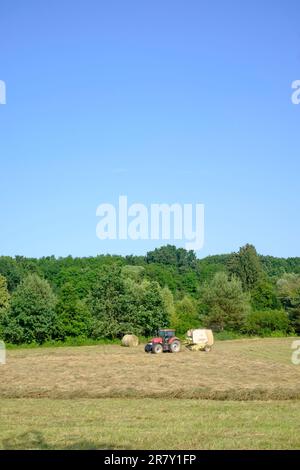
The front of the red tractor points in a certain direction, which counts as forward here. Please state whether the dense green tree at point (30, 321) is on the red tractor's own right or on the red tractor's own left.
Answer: on the red tractor's own right

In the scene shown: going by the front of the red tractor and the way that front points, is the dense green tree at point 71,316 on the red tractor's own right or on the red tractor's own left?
on the red tractor's own right

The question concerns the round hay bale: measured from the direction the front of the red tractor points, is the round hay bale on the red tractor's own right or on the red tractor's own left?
on the red tractor's own right

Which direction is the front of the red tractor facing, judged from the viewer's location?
facing the viewer and to the left of the viewer

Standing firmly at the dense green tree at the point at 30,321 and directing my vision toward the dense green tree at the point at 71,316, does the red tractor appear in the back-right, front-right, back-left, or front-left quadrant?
front-right
